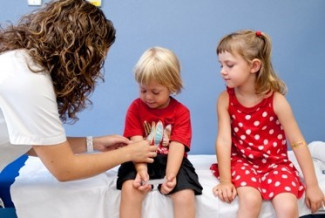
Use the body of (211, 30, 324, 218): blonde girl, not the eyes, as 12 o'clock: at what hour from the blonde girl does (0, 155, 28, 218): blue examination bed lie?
The blue examination bed is roughly at 2 o'clock from the blonde girl.

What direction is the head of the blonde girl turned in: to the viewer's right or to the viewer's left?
to the viewer's left

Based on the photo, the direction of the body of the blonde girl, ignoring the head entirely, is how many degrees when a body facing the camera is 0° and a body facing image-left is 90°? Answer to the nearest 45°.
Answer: approximately 0°
